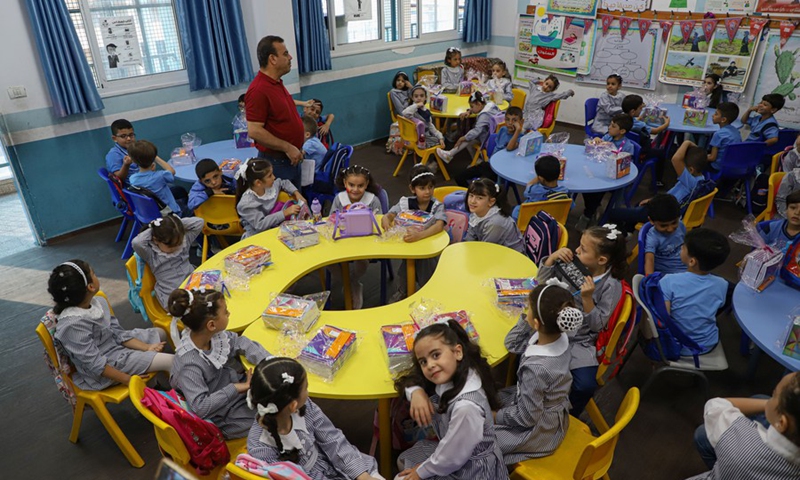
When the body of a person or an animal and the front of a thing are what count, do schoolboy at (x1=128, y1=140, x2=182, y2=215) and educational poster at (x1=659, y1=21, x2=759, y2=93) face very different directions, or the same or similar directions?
very different directions

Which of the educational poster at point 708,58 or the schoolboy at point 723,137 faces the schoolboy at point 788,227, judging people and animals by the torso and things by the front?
the educational poster

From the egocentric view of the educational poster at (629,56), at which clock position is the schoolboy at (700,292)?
The schoolboy is roughly at 12 o'clock from the educational poster.

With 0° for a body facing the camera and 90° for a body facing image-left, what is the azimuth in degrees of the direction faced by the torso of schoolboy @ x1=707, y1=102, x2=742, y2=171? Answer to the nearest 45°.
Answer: approximately 90°

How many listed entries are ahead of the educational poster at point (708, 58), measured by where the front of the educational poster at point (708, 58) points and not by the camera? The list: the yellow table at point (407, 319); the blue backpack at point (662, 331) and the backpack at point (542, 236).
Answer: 3
